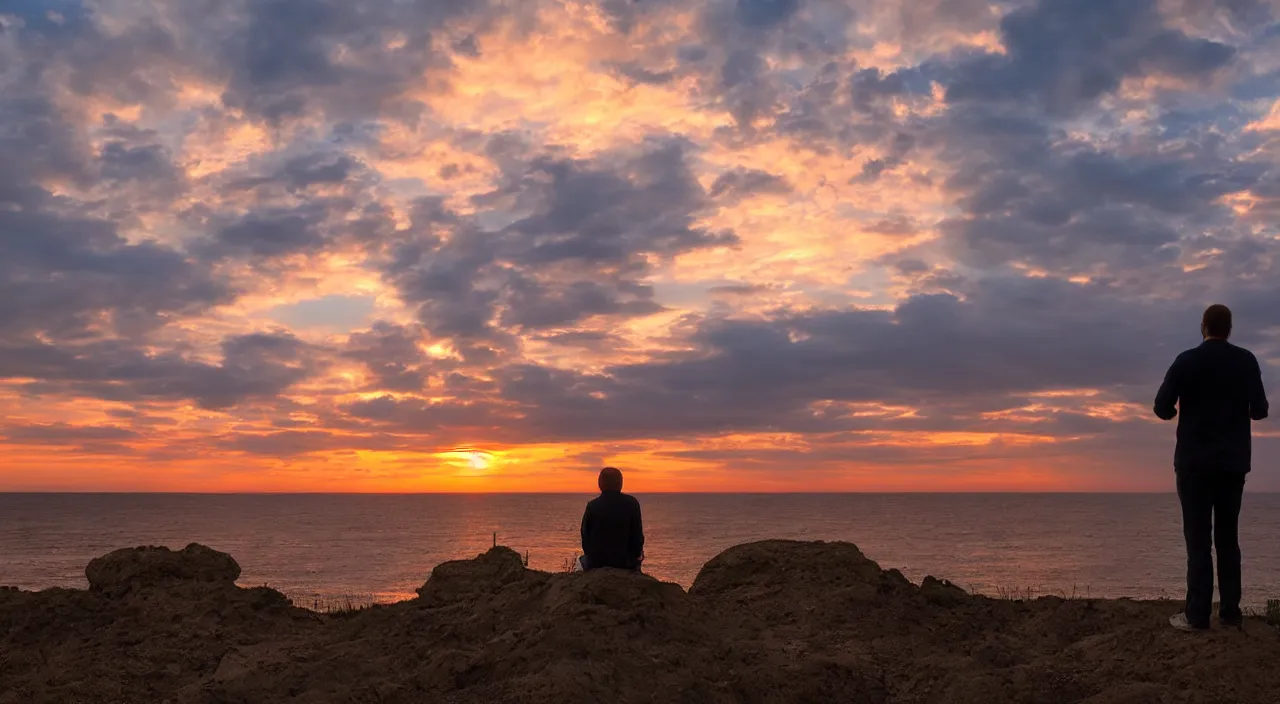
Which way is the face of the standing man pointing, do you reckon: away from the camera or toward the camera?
away from the camera

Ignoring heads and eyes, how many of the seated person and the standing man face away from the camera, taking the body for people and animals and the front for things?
2

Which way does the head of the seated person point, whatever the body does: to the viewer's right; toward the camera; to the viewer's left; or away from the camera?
away from the camera

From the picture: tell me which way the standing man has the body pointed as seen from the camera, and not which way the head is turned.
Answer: away from the camera

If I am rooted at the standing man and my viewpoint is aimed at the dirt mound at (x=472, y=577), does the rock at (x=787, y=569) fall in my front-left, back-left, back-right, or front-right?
front-right

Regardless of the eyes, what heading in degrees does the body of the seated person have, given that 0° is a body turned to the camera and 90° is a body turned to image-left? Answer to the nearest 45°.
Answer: approximately 180°
